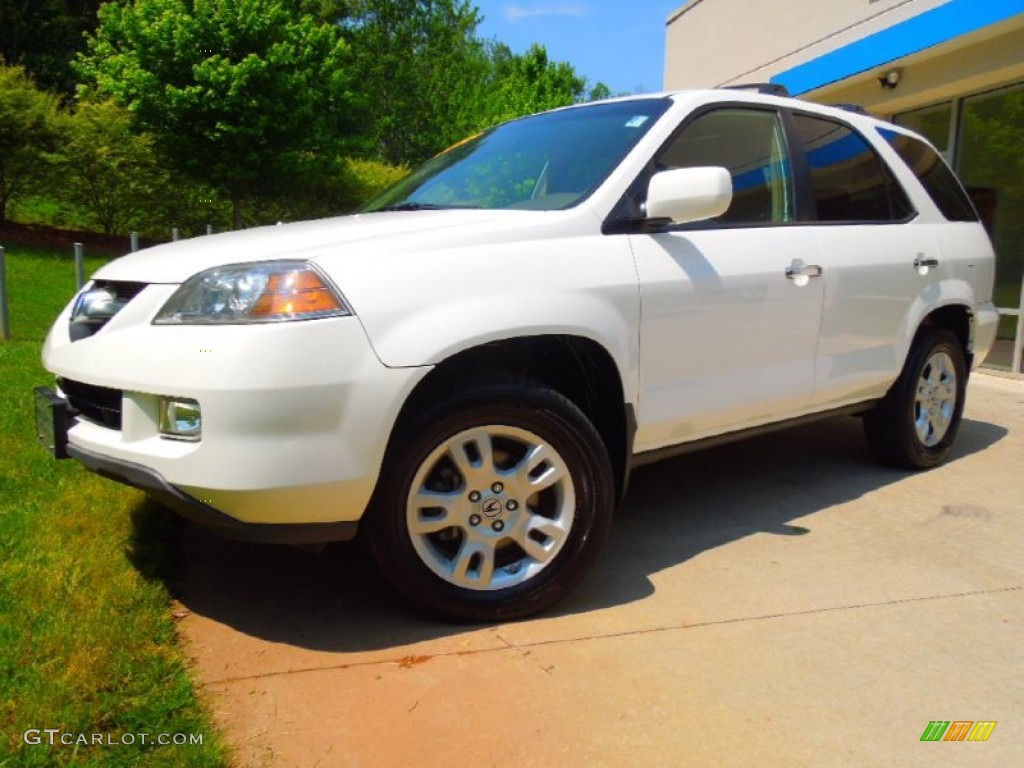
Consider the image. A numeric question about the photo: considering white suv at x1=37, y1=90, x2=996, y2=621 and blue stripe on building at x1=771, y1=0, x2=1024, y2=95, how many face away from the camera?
0

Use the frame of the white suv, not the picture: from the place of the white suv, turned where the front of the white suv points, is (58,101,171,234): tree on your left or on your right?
on your right

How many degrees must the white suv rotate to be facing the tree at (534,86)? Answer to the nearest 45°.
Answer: approximately 135° to its right

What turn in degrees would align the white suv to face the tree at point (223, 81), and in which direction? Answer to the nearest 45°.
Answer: approximately 135° to its right

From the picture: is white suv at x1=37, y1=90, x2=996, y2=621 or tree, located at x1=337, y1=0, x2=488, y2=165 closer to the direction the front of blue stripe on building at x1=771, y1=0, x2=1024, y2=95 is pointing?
the white suv

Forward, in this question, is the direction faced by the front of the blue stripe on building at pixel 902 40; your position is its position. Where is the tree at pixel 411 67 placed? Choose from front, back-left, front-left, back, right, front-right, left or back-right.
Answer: right

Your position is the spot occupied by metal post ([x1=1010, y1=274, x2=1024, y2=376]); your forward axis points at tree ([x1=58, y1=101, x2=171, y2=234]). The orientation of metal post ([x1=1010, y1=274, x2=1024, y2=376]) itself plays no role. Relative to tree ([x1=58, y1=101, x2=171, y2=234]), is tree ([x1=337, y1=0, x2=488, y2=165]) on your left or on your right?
right

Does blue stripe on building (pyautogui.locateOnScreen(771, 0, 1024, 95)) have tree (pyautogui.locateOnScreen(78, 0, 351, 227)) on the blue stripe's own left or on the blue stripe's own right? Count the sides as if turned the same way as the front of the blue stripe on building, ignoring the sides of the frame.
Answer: on the blue stripe's own right

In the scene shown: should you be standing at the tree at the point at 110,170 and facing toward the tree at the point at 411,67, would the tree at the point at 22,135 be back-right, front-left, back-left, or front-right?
back-left
